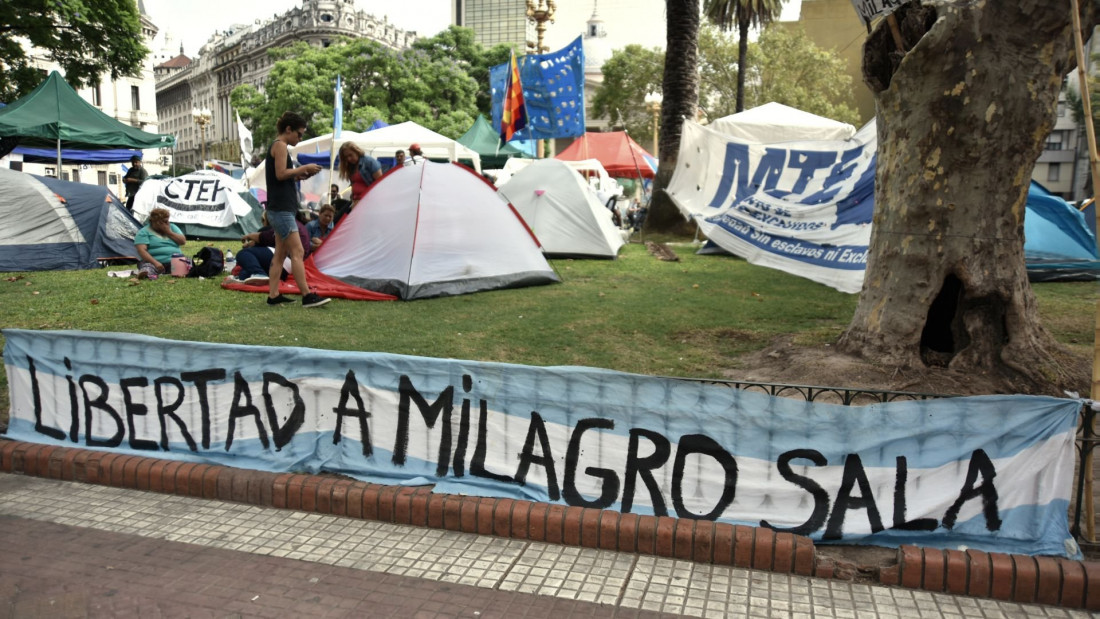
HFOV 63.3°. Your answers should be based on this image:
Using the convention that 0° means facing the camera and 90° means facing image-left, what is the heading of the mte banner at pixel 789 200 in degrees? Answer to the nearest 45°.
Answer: approximately 0°

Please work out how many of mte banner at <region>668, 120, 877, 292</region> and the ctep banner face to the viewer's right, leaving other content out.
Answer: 0

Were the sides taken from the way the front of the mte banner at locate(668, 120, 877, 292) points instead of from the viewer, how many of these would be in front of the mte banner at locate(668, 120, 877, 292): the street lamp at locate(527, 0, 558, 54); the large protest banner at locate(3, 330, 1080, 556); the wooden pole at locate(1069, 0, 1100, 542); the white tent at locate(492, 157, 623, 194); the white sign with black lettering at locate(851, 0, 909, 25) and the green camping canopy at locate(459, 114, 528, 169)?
3

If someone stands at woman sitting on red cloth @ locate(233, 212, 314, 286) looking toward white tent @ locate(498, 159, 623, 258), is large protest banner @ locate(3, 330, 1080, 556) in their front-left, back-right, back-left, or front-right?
back-right

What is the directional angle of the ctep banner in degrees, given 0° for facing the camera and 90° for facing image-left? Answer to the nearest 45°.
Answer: approximately 0°

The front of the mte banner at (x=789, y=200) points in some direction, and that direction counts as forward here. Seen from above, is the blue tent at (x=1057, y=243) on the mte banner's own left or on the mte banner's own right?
on the mte banner's own left

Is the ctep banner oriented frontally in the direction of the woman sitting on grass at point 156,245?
yes

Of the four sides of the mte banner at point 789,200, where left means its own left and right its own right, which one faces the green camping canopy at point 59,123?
right
